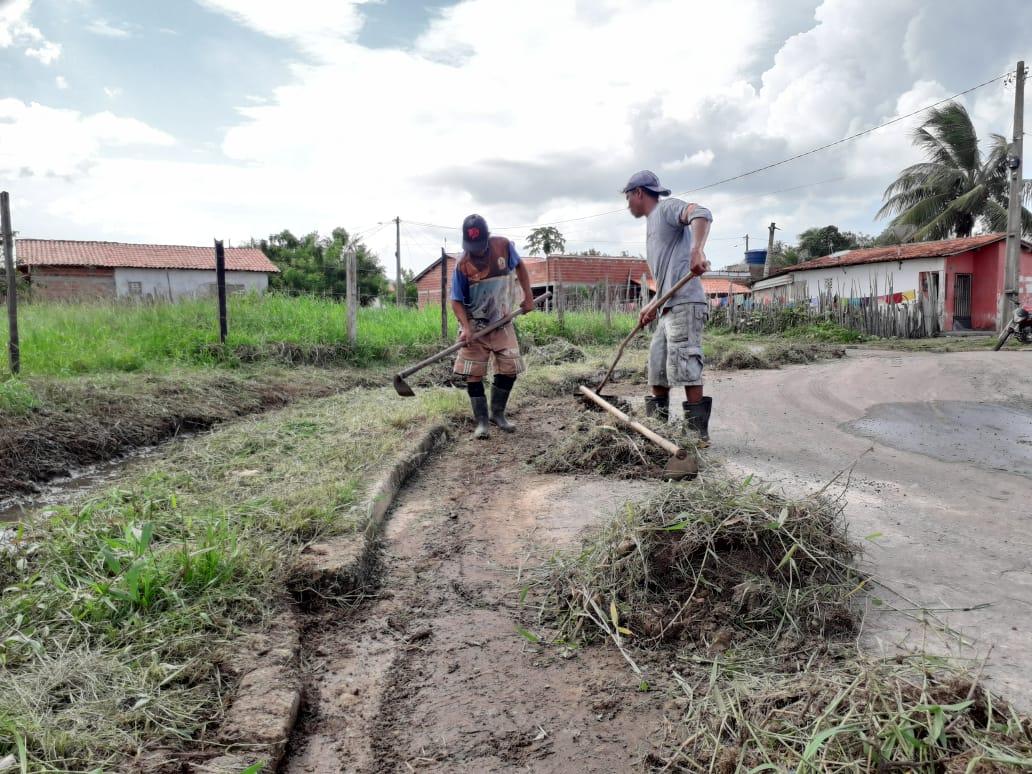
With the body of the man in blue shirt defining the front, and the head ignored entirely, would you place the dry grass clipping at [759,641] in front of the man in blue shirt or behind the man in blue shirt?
in front

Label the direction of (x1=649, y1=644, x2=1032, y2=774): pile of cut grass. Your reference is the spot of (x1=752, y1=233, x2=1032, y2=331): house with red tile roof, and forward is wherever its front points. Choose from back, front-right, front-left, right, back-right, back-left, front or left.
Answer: front-right

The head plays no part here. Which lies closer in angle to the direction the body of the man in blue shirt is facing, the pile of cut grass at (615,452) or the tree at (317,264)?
the pile of cut grass

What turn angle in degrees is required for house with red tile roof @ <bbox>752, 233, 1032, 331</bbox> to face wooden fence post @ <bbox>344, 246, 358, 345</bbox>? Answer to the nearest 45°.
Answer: approximately 90° to its right

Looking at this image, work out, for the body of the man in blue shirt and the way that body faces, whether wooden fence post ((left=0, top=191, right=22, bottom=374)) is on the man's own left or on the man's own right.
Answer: on the man's own right

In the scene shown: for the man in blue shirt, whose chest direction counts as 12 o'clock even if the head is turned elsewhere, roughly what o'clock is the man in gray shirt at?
The man in gray shirt is roughly at 10 o'clock from the man in blue shirt.

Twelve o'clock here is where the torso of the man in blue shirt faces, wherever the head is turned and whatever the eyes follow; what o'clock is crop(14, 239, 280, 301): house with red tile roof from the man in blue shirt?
The house with red tile roof is roughly at 5 o'clock from the man in blue shirt.

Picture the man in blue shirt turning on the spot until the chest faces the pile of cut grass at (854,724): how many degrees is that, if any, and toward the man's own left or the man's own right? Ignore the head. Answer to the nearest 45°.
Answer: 0° — they already face it

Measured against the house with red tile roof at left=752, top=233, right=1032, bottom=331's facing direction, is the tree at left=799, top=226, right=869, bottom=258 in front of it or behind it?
behind

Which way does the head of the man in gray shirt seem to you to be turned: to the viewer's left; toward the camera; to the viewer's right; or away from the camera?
to the viewer's left

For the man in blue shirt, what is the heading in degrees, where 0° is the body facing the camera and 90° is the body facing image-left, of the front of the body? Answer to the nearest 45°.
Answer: approximately 0°

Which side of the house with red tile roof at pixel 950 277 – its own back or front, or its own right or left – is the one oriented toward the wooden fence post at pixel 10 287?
front

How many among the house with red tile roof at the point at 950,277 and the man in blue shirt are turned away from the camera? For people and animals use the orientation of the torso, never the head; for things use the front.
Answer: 0

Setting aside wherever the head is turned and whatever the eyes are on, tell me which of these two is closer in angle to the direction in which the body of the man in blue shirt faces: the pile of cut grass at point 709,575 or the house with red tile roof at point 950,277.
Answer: the pile of cut grass

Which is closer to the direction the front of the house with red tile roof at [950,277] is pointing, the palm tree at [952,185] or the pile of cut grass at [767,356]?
the pile of cut grass
